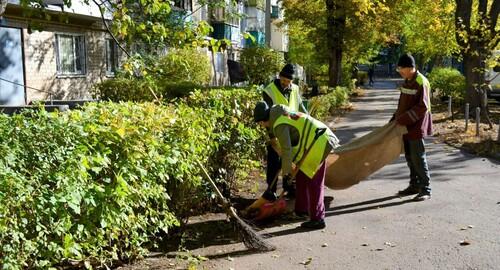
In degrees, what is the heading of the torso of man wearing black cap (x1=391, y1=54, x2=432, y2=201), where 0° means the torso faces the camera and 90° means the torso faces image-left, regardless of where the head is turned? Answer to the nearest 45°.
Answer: approximately 90°

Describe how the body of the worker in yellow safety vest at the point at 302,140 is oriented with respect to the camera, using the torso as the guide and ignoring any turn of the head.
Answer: to the viewer's left

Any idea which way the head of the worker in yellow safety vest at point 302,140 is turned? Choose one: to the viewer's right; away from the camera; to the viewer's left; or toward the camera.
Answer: to the viewer's left

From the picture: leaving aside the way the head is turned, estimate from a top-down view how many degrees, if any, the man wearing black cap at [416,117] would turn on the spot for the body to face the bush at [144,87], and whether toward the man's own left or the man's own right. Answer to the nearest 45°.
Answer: approximately 45° to the man's own right

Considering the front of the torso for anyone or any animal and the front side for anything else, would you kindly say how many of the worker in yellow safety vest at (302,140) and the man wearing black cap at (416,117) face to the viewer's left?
2
